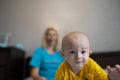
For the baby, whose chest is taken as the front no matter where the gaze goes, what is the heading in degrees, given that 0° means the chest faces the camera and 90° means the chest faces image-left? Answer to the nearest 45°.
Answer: approximately 0°

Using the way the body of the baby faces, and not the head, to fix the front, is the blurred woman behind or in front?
behind
